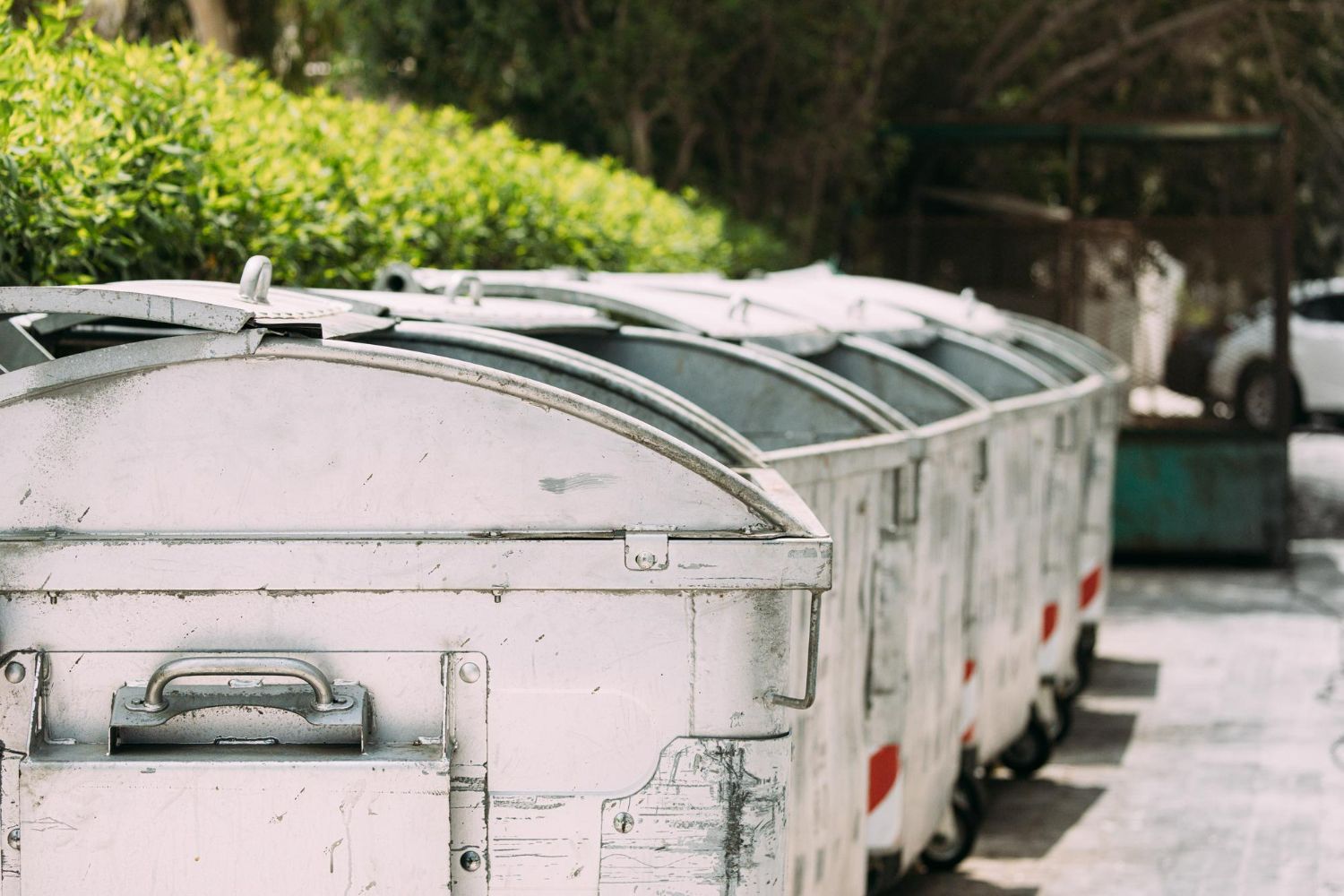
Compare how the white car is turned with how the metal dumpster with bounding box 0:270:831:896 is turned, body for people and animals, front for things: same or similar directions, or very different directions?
very different directions

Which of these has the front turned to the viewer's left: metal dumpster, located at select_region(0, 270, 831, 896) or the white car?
the white car

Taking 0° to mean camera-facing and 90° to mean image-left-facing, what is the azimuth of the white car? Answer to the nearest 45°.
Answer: approximately 90°

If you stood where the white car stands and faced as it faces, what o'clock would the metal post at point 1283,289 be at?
The metal post is roughly at 9 o'clock from the white car.

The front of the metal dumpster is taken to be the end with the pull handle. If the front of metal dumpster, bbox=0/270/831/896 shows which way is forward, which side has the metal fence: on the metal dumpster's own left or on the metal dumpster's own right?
on the metal dumpster's own left

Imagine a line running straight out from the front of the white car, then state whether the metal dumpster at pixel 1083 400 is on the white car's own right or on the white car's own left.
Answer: on the white car's own left

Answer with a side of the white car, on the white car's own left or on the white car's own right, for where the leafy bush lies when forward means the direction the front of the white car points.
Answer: on the white car's own left

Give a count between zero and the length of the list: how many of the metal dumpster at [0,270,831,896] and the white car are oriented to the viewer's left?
1

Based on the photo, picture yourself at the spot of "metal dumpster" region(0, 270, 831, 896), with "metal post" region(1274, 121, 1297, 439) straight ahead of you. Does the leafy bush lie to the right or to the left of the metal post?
left
